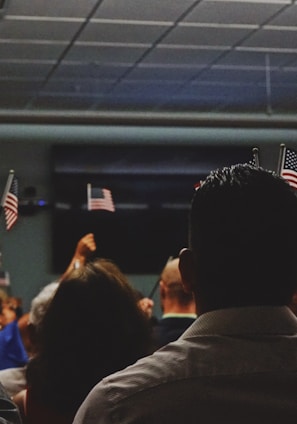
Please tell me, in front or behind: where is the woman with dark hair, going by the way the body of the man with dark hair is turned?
in front

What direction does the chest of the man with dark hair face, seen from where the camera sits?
away from the camera

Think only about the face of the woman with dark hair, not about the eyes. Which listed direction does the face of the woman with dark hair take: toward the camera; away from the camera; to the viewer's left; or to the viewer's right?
away from the camera

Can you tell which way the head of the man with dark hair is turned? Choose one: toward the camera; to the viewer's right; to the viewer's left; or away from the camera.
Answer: away from the camera
